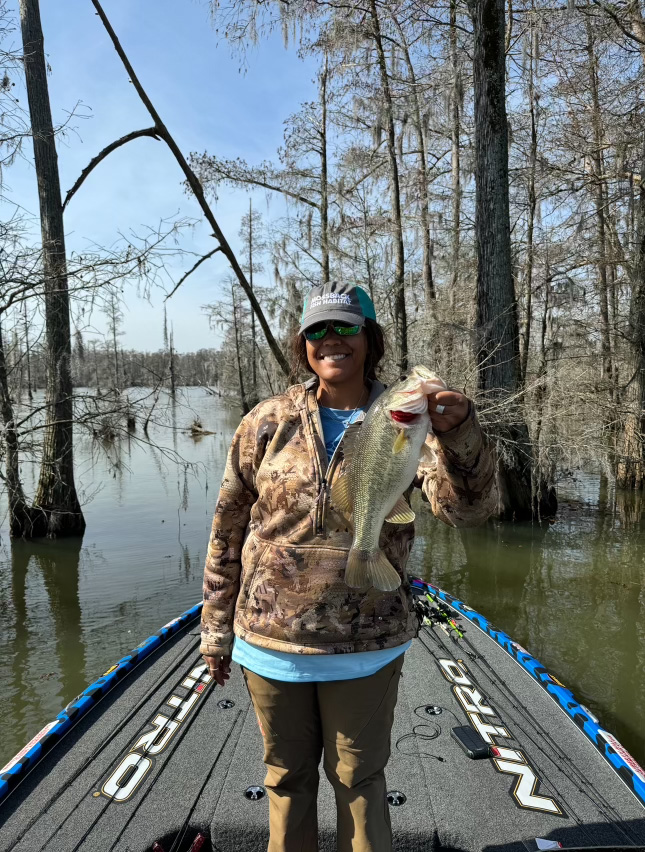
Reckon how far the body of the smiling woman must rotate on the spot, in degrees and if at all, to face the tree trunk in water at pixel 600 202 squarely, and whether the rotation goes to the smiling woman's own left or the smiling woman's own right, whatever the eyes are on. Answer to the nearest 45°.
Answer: approximately 135° to the smiling woman's own left

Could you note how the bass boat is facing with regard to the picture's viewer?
facing away from the viewer

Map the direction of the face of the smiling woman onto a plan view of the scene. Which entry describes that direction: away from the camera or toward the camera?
toward the camera

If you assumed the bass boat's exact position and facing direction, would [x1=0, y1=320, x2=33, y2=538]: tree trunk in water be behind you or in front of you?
in front

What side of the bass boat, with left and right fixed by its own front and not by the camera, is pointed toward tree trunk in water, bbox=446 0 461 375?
front

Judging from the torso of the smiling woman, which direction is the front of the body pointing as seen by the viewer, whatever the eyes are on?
toward the camera

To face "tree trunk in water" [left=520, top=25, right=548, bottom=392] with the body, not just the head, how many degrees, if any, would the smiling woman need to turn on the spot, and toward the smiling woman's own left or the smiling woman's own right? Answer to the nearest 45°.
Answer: approximately 180°

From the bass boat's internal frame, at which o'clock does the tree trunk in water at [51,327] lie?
The tree trunk in water is roughly at 11 o'clock from the bass boat.

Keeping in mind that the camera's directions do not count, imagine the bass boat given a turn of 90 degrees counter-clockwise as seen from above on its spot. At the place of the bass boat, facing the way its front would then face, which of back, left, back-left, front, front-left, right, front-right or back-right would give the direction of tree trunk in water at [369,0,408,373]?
right

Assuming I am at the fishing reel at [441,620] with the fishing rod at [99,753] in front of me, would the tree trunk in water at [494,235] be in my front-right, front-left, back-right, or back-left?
back-right

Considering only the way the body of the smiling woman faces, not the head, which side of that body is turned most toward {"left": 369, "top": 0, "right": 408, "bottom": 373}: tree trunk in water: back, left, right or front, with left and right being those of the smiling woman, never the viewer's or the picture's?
back
